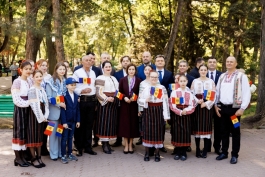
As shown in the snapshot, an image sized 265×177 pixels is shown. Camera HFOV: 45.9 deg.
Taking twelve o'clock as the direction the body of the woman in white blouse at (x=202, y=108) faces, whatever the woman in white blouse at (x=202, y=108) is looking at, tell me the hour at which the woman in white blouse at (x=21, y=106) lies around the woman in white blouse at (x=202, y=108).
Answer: the woman in white blouse at (x=21, y=106) is roughly at 2 o'clock from the woman in white blouse at (x=202, y=108).

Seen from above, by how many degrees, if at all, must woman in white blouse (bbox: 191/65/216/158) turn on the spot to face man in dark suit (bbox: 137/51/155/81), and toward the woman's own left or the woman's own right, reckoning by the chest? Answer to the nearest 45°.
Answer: approximately 135° to the woman's own right

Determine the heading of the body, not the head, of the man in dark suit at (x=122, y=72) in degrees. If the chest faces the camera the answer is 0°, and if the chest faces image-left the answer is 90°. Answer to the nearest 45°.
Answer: approximately 0°

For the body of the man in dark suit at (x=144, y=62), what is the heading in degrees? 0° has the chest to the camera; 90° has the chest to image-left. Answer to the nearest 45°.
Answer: approximately 0°

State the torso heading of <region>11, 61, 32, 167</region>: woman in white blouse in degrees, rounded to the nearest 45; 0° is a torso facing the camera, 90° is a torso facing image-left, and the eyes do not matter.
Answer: approximately 315°

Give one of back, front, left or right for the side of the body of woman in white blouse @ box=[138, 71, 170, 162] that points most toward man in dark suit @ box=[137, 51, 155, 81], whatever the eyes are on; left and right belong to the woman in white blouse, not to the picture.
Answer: back

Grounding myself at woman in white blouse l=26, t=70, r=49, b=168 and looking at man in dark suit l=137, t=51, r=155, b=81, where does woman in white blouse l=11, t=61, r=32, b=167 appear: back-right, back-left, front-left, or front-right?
back-left

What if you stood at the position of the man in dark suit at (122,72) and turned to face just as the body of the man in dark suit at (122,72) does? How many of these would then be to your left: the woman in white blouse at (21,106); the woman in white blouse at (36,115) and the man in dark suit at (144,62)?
1

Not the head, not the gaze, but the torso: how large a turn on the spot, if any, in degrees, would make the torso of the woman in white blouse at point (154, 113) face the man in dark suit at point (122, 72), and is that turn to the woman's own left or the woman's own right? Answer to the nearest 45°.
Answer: approximately 135° to the woman's own right
